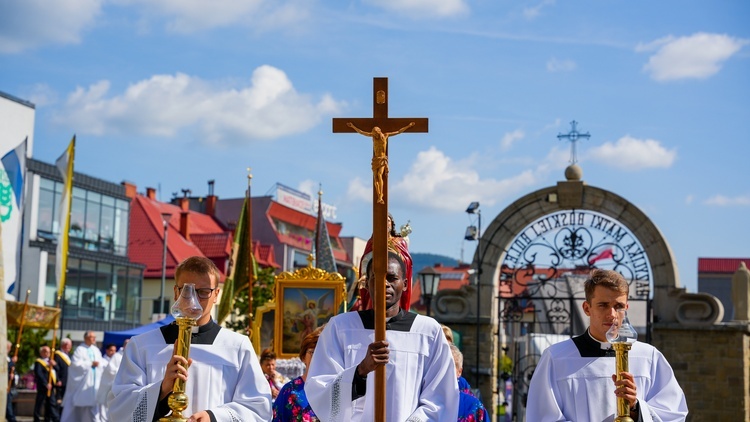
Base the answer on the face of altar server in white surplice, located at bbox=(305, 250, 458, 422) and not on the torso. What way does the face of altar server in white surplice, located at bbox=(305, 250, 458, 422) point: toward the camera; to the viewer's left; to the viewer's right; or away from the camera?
toward the camera

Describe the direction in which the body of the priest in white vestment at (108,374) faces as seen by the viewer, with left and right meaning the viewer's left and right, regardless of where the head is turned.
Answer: facing the viewer and to the right of the viewer

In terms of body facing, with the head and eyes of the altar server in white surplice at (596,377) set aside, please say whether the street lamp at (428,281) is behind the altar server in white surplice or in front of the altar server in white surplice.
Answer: behind

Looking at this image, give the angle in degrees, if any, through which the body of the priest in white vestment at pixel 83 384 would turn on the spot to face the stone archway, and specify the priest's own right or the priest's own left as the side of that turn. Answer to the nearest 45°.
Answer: approximately 45° to the priest's own left

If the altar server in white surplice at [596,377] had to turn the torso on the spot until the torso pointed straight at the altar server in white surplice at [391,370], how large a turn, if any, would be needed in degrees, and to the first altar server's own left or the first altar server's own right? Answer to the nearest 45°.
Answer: approximately 90° to the first altar server's own right

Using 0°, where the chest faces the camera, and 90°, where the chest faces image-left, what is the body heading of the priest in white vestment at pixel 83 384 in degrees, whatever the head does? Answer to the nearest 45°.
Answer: approximately 315°

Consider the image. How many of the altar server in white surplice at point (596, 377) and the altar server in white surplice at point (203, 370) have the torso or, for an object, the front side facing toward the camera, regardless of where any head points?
2

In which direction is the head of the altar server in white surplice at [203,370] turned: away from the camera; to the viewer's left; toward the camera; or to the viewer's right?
toward the camera

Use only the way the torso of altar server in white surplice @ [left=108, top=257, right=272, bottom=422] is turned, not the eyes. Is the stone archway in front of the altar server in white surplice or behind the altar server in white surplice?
behind

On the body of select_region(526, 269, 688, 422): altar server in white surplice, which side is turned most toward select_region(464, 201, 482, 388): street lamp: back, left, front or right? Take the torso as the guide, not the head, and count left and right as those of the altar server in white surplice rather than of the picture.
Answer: back

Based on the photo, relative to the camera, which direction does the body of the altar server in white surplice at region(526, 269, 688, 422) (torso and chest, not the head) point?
toward the camera

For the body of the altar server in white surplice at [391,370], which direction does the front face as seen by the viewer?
toward the camera

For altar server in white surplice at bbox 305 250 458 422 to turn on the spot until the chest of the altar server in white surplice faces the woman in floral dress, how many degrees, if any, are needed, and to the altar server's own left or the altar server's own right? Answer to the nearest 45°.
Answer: approximately 135° to the altar server's own right

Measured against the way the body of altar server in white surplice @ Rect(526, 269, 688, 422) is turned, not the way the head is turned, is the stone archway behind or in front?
behind

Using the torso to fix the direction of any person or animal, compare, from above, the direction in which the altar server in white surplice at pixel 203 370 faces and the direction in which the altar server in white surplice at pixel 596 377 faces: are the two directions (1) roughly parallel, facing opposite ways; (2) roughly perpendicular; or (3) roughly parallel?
roughly parallel

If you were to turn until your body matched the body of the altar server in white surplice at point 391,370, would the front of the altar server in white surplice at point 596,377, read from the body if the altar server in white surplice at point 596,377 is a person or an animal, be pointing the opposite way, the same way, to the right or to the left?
the same way

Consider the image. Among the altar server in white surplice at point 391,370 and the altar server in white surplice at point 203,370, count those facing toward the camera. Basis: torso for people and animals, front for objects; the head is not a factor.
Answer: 2

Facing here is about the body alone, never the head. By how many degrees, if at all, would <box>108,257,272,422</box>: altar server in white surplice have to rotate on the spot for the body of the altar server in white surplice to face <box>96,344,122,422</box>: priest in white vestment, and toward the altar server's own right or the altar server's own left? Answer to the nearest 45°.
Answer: approximately 180°

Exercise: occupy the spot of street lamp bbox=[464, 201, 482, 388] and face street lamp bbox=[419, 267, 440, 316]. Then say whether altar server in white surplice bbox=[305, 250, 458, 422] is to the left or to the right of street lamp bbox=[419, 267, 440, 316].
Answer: left

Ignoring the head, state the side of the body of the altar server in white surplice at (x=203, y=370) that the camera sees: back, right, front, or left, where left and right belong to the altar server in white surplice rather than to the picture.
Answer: front

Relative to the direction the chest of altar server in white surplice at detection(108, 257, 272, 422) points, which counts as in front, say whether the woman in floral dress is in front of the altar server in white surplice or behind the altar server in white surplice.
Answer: behind

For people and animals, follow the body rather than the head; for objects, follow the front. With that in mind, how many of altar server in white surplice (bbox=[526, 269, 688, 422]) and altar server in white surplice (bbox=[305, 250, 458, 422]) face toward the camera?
2
